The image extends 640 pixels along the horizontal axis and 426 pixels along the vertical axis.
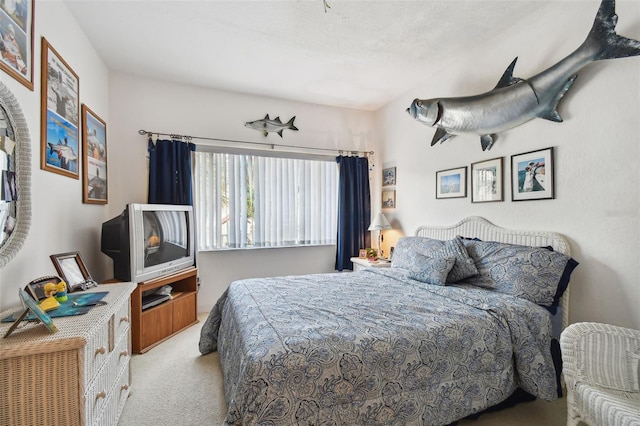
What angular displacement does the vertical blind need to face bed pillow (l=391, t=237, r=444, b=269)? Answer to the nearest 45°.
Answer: approximately 45° to its left

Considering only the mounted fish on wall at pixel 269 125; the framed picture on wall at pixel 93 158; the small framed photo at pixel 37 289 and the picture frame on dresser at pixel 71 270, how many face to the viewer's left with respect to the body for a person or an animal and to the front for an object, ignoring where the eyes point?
1

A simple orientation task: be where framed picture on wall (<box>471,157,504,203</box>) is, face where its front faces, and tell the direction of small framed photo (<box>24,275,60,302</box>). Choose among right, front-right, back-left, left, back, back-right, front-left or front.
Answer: front

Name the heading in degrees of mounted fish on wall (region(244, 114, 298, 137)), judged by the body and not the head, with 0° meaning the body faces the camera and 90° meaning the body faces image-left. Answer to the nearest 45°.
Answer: approximately 90°

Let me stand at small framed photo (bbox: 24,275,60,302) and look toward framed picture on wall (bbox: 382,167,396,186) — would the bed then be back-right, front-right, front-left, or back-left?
front-right

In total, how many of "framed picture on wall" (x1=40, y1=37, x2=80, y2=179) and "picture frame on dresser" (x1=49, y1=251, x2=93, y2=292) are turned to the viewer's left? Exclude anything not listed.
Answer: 0

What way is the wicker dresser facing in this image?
to the viewer's right

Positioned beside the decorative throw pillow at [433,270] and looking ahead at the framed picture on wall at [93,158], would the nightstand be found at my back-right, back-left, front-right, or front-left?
front-right

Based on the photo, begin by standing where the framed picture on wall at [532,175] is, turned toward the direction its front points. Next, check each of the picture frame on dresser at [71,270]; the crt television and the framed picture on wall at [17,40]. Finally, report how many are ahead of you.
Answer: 3

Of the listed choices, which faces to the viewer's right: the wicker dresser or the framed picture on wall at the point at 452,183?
the wicker dresser

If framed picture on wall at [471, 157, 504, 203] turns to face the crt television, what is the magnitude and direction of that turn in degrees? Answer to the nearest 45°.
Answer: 0° — it already faces it

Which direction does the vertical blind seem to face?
toward the camera

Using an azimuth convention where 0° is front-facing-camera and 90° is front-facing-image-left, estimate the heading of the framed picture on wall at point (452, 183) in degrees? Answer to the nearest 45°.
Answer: approximately 45°

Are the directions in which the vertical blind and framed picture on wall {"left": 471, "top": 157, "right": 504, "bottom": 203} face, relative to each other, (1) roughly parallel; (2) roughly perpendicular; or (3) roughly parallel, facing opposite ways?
roughly perpendicular

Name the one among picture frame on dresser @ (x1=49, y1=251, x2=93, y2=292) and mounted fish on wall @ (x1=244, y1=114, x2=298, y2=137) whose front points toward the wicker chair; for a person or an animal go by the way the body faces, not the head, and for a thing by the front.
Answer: the picture frame on dresser
